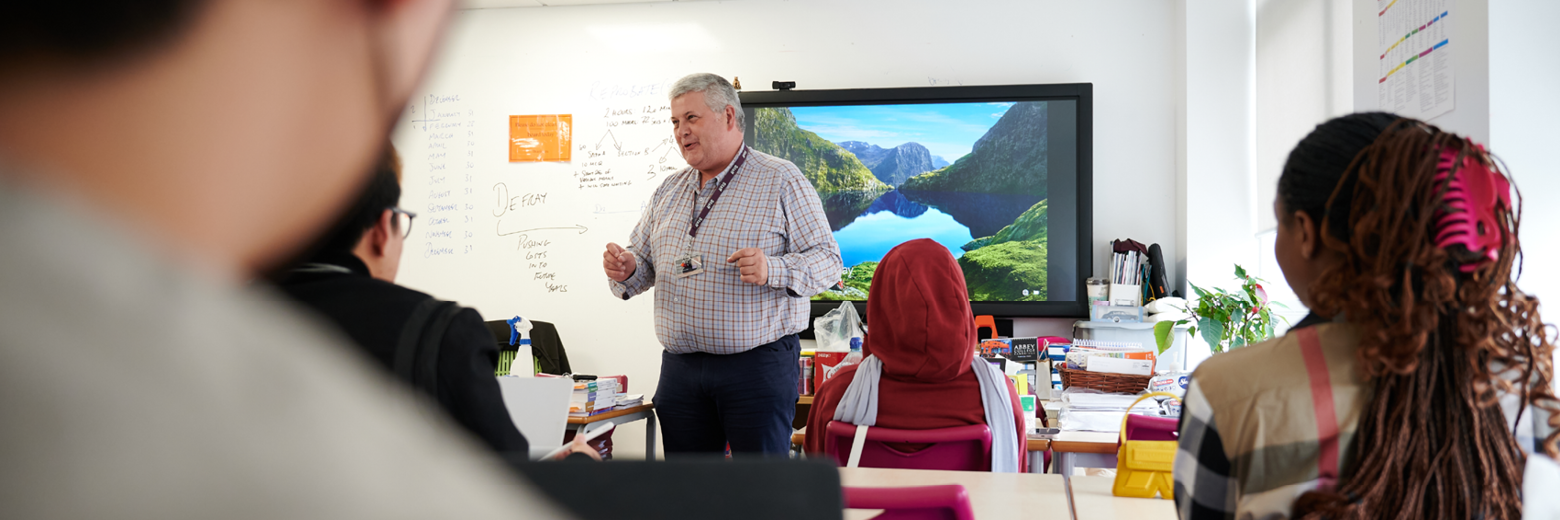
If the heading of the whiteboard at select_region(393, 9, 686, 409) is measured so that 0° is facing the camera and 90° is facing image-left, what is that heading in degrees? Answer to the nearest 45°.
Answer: approximately 0°

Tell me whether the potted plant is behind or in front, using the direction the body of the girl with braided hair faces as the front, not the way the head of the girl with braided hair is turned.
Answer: in front

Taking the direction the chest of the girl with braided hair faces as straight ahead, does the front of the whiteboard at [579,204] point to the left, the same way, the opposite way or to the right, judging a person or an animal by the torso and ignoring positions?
the opposite way

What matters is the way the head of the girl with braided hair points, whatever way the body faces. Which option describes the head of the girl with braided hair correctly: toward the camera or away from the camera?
away from the camera

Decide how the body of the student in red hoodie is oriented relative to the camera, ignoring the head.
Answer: away from the camera

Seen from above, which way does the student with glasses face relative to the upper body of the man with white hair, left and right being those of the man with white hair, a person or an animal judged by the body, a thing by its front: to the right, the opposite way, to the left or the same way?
the opposite way

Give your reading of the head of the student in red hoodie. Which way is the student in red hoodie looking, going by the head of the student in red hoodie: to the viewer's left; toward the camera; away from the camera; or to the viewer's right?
away from the camera

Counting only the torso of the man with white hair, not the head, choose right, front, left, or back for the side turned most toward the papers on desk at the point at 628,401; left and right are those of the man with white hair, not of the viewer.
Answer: right

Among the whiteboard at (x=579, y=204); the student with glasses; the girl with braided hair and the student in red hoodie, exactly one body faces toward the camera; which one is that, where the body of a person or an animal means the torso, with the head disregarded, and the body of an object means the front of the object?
the whiteboard

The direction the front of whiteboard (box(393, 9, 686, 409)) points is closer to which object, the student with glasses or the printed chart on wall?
the student with glasses

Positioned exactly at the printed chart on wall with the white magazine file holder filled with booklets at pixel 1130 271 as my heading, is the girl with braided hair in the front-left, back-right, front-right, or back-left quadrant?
back-left

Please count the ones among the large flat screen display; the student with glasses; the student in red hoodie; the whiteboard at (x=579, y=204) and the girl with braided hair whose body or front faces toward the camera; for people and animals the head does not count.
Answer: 2

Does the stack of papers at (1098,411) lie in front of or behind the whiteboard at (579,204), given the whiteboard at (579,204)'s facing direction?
in front

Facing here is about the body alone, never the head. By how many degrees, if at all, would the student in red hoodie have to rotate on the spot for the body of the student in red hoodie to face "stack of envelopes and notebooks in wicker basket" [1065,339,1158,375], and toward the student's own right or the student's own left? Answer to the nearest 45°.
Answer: approximately 45° to the student's own right
